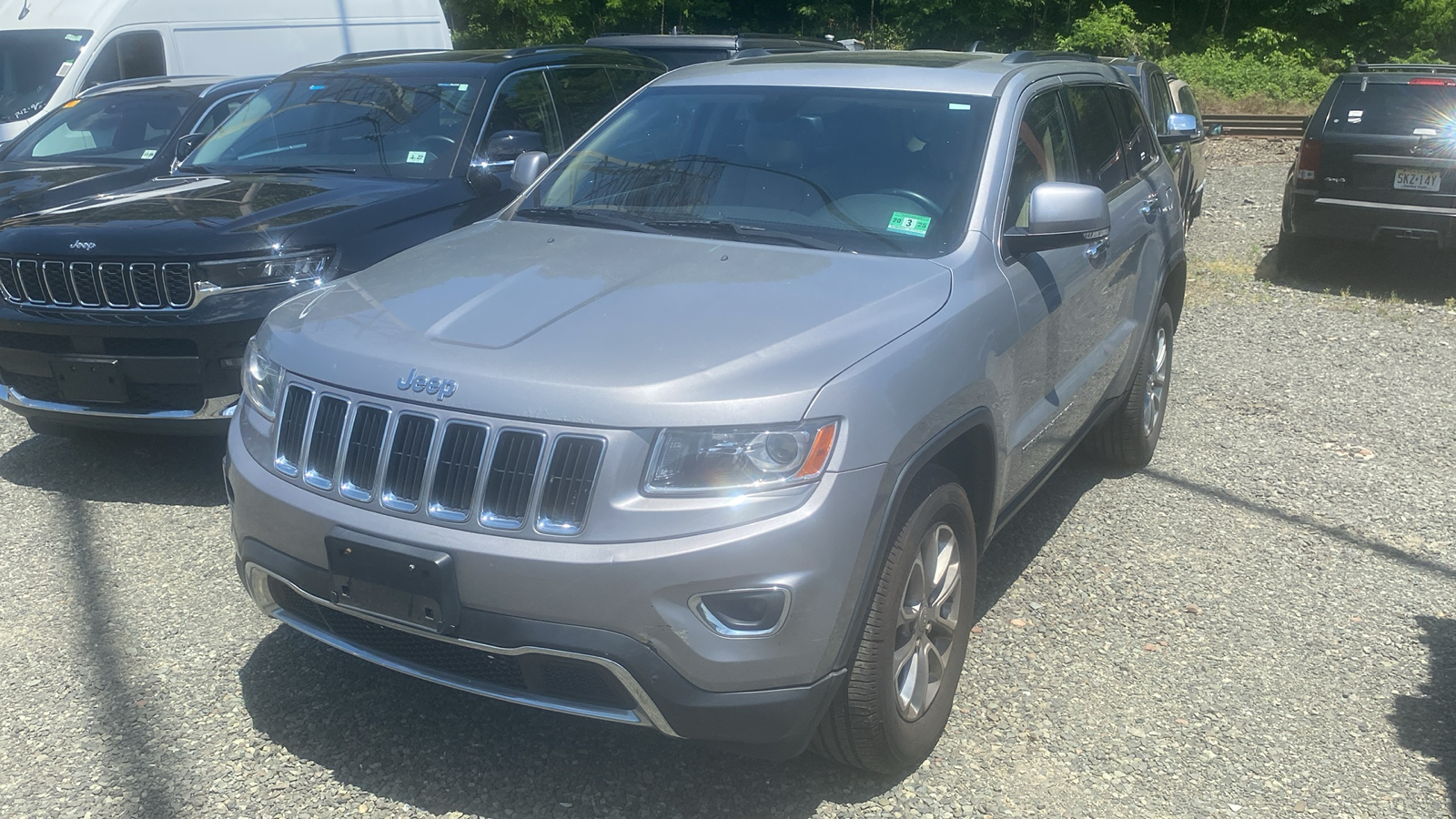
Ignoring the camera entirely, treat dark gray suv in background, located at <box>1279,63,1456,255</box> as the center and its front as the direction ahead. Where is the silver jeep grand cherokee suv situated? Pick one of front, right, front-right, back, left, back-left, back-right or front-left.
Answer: back

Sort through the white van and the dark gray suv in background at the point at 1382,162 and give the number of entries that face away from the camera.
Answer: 1

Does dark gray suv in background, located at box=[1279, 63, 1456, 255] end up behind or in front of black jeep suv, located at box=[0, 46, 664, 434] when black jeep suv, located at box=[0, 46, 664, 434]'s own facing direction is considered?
behind

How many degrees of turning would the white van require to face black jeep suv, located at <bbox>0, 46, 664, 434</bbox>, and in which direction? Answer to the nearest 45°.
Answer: approximately 45° to its left

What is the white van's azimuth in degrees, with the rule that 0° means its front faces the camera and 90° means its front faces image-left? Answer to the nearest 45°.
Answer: approximately 45°

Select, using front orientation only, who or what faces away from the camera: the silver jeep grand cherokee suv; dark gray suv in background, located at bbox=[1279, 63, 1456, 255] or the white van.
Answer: the dark gray suv in background

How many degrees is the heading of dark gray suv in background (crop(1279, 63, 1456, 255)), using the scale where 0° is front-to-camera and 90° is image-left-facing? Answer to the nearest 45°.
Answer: approximately 180°

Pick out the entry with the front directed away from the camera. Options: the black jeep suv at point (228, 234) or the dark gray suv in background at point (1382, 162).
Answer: the dark gray suv in background

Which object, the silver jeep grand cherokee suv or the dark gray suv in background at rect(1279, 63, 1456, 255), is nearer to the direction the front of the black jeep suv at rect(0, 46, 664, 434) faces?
the silver jeep grand cherokee suv

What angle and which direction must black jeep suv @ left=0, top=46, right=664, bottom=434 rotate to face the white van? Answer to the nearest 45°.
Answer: approximately 135° to its right

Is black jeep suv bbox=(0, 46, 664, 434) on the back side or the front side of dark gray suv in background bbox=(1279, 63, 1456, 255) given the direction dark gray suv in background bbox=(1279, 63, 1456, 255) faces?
on the back side

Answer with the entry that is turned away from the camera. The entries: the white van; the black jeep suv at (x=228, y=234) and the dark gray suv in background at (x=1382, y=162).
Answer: the dark gray suv in background

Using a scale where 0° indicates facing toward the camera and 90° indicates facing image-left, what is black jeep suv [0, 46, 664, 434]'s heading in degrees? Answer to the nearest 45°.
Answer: approximately 45°

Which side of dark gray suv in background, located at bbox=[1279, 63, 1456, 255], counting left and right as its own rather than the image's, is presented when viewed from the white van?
left
